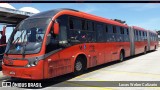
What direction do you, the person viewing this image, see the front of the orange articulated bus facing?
facing the viewer and to the left of the viewer
